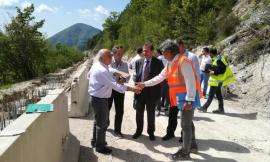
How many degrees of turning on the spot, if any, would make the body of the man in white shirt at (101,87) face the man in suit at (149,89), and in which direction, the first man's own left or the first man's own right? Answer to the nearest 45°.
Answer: approximately 45° to the first man's own left

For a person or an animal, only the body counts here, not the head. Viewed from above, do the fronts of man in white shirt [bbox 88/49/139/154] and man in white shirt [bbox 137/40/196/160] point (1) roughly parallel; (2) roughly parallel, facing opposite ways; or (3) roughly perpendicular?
roughly parallel, facing opposite ways

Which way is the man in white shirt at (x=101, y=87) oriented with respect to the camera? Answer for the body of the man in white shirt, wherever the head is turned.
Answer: to the viewer's right

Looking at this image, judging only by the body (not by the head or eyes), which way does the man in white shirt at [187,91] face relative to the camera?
to the viewer's left

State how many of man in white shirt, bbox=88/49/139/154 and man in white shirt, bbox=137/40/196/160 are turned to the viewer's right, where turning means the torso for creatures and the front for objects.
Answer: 1

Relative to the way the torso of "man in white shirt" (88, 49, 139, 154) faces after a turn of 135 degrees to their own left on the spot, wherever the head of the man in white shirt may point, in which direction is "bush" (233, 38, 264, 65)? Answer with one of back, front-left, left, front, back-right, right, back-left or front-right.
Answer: right

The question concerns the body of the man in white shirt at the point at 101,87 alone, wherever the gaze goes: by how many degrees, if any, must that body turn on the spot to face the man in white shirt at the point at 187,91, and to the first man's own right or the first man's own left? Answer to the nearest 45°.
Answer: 0° — they already face them

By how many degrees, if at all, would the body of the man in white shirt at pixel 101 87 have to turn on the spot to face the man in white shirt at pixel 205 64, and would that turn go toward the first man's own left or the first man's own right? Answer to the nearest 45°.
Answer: approximately 45° to the first man's own left

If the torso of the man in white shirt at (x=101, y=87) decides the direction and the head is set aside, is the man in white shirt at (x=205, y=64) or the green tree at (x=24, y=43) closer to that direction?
the man in white shirt

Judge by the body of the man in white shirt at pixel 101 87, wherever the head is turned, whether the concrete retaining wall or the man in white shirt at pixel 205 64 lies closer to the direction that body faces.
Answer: the man in white shirt

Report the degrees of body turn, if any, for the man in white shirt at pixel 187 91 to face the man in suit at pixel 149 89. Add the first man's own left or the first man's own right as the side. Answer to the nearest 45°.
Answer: approximately 45° to the first man's own right

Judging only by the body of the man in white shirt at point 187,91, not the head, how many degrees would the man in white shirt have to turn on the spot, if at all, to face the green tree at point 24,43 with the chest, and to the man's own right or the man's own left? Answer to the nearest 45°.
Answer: approximately 45° to the man's own right

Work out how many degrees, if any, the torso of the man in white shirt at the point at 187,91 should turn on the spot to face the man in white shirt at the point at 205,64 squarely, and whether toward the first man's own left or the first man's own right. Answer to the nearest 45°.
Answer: approximately 90° to the first man's own right

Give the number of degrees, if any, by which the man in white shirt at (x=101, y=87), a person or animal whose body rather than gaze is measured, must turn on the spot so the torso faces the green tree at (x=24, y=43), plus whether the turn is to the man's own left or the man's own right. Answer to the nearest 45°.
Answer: approximately 90° to the man's own left

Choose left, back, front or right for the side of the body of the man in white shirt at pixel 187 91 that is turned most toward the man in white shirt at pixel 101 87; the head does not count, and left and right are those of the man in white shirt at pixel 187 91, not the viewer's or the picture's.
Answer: front

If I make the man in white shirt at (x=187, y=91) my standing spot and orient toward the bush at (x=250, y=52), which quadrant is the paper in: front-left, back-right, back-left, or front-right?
back-left
